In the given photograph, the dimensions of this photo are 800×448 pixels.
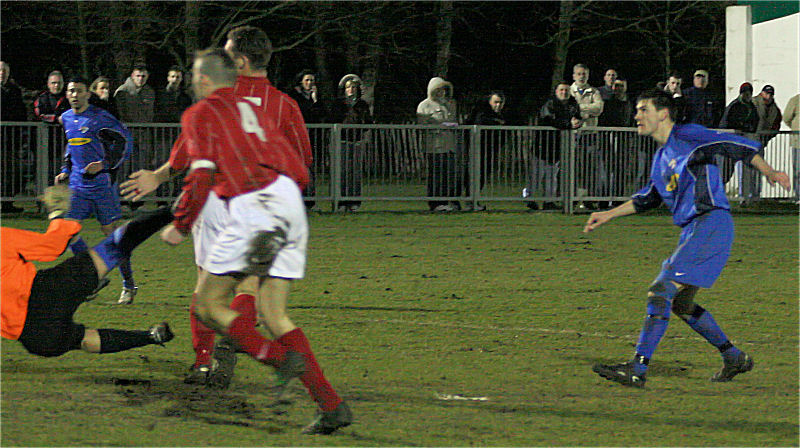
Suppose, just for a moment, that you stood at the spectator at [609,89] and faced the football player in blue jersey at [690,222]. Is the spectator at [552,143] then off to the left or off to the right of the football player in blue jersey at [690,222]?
right

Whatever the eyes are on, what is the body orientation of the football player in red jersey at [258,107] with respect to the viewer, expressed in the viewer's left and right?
facing away from the viewer and to the left of the viewer

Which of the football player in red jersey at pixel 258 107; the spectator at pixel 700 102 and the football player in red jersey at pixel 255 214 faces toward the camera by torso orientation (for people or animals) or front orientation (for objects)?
the spectator

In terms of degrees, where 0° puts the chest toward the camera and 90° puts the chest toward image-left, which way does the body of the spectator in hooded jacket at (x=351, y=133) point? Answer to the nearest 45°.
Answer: approximately 0°

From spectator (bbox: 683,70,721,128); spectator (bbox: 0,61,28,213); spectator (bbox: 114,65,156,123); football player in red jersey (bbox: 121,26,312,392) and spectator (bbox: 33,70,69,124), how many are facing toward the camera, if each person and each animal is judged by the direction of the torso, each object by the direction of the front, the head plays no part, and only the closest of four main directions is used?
4

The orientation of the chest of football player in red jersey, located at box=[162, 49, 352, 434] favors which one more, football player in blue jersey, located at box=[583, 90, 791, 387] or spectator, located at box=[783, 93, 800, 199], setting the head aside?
the spectator

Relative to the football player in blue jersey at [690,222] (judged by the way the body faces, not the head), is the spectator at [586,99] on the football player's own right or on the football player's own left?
on the football player's own right

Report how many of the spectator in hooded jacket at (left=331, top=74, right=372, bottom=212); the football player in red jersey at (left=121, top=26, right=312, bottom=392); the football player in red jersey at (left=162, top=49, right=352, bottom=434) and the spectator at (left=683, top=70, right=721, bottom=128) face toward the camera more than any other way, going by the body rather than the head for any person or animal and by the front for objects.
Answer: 2

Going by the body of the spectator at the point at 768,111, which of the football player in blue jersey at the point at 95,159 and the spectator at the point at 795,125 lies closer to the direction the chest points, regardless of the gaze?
the football player in blue jersey

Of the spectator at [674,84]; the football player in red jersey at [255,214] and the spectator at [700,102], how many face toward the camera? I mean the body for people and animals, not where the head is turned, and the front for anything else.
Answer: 2

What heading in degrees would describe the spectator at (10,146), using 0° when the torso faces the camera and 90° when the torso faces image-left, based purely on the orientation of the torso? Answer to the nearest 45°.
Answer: approximately 0°

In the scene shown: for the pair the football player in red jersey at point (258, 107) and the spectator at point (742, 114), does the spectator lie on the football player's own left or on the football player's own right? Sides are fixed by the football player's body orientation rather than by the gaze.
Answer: on the football player's own right
